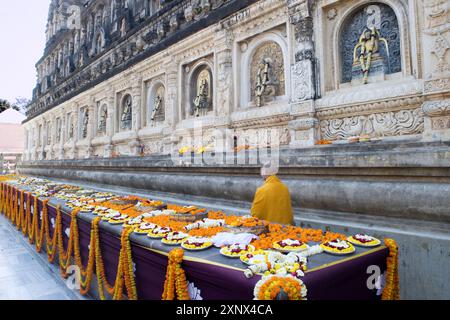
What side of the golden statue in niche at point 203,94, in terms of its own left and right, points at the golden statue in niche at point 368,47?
left

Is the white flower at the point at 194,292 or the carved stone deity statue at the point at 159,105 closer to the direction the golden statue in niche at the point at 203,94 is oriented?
the white flower

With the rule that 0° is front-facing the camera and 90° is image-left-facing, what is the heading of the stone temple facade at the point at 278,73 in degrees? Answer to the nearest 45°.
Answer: approximately 45°

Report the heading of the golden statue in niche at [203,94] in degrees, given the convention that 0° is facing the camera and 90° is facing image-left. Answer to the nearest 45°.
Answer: approximately 45°

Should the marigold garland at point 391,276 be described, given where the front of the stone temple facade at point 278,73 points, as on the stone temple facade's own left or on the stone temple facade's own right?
on the stone temple facade's own left
